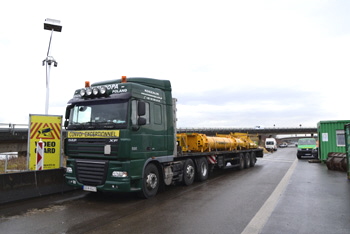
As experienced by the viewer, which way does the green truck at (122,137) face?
facing the viewer and to the left of the viewer

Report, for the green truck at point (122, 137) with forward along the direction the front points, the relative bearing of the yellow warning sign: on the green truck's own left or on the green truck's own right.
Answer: on the green truck's own right

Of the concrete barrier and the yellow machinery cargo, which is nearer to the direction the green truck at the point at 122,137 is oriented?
the concrete barrier

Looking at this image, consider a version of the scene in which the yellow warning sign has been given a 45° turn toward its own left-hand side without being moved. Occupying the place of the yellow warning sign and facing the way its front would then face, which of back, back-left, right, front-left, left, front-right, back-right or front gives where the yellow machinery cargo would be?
front-left

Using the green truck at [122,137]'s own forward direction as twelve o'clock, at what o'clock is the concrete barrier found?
The concrete barrier is roughly at 2 o'clock from the green truck.

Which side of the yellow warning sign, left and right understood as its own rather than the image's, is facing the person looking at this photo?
front

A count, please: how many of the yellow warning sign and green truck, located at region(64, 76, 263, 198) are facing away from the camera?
0

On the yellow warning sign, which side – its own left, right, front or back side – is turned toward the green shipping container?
left
